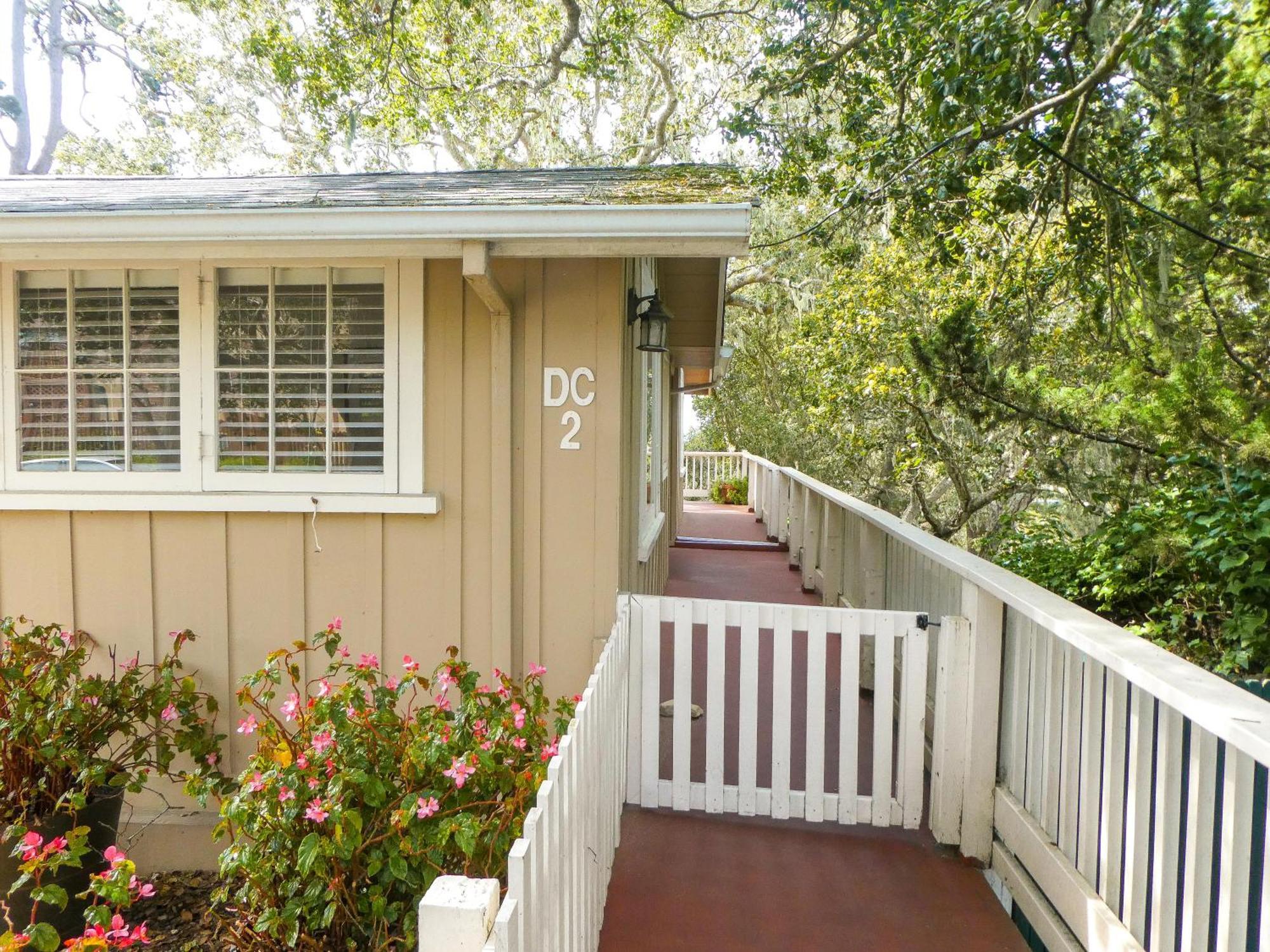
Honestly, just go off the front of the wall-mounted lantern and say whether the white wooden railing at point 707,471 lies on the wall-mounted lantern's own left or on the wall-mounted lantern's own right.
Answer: on the wall-mounted lantern's own left

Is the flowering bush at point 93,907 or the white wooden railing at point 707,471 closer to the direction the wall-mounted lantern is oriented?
the white wooden railing

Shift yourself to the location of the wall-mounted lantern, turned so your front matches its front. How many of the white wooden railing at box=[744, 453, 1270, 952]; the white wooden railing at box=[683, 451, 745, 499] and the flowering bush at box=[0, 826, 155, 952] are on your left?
1

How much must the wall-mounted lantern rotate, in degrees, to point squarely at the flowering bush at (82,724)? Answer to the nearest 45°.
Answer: approximately 180°

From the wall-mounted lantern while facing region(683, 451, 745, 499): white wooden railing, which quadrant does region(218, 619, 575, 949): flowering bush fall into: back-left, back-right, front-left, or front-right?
back-left

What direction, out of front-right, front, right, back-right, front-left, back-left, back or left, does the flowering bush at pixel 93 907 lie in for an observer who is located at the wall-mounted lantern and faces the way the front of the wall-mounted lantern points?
back-right

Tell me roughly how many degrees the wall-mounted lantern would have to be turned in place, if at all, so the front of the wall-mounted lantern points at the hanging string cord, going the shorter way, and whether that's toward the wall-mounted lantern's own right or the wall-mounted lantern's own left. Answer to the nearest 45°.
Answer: approximately 180°

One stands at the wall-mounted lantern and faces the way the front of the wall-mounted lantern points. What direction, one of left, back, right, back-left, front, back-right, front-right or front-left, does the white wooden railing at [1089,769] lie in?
front-right

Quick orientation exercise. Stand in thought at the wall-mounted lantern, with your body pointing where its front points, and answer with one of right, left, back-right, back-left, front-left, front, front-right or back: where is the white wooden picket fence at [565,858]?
right

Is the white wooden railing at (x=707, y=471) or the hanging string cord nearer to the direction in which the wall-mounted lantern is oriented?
the white wooden railing

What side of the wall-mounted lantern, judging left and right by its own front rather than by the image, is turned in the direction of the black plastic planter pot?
back

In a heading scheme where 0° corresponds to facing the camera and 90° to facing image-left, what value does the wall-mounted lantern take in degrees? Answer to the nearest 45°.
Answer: approximately 270°
